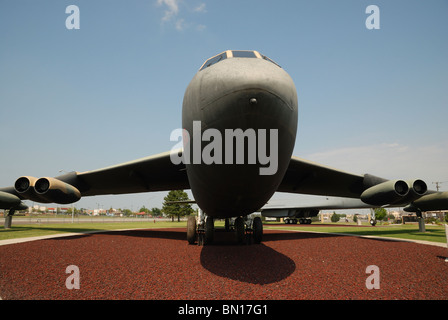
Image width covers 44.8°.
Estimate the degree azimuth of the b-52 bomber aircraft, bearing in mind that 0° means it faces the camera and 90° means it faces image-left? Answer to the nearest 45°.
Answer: approximately 0°
